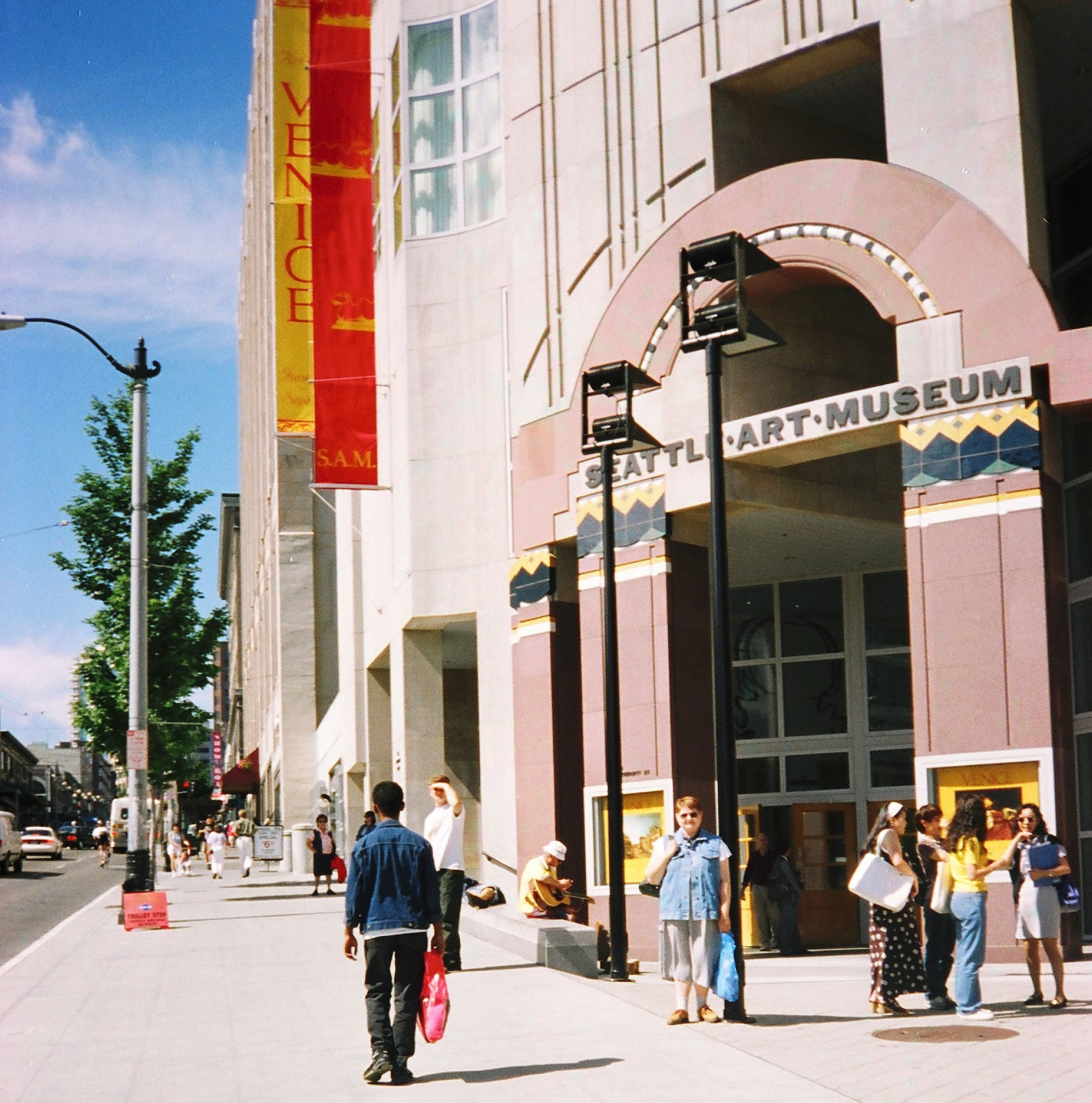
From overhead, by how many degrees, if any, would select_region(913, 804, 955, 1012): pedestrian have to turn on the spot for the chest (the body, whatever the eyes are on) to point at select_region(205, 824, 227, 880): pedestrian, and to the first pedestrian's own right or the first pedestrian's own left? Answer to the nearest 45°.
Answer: approximately 135° to the first pedestrian's own left

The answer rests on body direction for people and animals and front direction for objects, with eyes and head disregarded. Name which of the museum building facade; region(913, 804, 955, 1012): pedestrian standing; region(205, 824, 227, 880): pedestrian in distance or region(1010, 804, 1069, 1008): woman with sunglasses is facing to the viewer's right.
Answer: region(913, 804, 955, 1012): pedestrian standing

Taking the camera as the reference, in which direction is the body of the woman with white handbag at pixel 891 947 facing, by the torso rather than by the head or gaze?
to the viewer's right

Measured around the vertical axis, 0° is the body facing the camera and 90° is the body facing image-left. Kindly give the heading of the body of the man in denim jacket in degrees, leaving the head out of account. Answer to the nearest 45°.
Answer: approximately 180°

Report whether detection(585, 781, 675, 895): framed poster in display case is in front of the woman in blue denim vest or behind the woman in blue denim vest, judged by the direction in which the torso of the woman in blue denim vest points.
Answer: behind

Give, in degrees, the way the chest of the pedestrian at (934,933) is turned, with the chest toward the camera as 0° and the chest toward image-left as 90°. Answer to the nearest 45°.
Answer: approximately 270°
